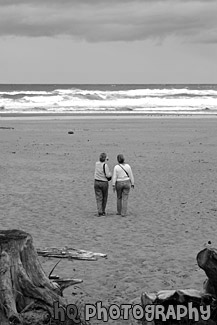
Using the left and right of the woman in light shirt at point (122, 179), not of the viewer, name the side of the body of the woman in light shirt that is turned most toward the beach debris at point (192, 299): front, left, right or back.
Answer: back

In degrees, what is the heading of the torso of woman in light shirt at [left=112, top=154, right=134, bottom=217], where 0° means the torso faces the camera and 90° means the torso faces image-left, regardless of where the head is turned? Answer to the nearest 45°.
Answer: approximately 180°

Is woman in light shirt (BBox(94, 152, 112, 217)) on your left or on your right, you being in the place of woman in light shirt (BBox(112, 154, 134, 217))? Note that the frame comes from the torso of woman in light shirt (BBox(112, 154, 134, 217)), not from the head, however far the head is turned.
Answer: on your left

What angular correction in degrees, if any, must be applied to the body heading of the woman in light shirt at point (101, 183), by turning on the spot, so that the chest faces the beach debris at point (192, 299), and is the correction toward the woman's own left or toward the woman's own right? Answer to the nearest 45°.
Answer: approximately 135° to the woman's own right

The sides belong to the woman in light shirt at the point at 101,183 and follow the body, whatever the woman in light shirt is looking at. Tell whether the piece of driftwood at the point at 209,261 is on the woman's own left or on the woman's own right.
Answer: on the woman's own right

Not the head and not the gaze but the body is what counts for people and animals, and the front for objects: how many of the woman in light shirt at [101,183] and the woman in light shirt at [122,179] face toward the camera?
0

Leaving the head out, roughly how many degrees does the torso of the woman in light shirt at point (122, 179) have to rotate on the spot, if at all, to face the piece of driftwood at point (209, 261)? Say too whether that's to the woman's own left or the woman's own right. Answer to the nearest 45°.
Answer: approximately 180°

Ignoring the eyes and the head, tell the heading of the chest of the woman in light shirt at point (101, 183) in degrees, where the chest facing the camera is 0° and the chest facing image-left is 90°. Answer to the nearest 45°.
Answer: approximately 225°

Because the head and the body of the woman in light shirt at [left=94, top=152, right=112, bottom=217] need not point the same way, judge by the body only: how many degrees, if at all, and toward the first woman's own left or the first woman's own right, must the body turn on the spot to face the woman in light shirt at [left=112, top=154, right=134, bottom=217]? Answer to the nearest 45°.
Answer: approximately 45° to the first woman's own right

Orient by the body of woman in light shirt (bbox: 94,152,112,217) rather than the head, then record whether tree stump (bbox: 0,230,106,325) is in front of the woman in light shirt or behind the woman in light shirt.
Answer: behind
